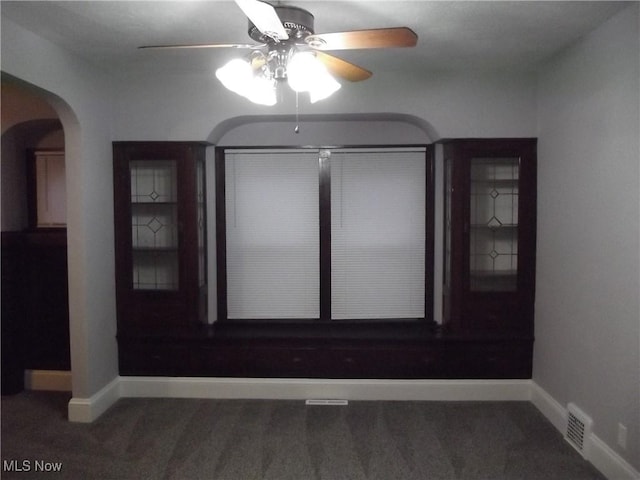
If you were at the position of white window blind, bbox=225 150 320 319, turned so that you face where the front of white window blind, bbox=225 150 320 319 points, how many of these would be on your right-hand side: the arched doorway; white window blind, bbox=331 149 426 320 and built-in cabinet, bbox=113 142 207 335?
2

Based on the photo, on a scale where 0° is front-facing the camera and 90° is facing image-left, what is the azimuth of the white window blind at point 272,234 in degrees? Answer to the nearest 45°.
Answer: approximately 0°

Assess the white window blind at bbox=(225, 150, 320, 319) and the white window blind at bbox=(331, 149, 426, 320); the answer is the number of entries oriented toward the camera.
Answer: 2

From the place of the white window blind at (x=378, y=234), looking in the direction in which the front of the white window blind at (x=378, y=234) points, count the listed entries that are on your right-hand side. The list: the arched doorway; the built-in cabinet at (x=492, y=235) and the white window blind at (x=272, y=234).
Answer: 2
